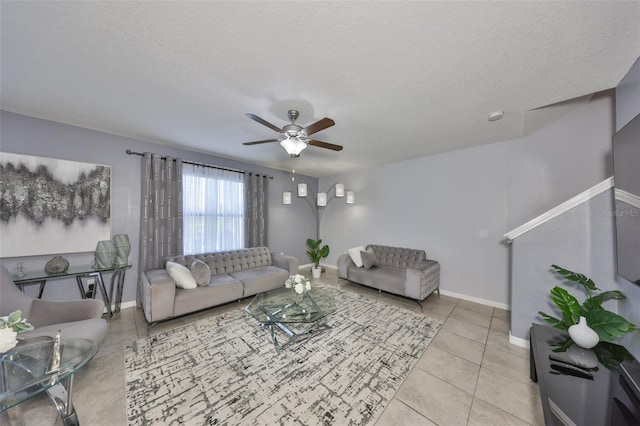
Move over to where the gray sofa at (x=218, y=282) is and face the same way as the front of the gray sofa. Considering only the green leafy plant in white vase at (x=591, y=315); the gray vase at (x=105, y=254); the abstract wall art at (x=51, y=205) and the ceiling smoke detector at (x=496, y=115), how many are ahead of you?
2

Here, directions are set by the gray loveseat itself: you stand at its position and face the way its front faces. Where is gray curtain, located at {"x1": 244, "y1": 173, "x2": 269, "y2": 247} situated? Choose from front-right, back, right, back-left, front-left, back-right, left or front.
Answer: front-right

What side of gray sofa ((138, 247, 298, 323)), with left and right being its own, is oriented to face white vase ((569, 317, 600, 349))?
front

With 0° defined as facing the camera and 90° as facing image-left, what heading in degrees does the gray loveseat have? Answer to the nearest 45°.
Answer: approximately 45°

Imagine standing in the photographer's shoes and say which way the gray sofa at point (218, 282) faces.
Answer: facing the viewer and to the right of the viewer

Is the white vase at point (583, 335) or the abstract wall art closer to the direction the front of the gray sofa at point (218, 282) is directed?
the white vase

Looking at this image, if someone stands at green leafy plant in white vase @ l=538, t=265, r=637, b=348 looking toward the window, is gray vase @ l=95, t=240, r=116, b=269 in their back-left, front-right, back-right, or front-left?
front-left

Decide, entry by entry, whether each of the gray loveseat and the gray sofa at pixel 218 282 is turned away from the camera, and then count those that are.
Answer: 0

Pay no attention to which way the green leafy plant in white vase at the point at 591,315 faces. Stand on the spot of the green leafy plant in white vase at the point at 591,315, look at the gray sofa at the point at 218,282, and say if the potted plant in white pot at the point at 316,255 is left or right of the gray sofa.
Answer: right

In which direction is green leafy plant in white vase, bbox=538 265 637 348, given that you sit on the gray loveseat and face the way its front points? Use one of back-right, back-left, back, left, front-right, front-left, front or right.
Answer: left

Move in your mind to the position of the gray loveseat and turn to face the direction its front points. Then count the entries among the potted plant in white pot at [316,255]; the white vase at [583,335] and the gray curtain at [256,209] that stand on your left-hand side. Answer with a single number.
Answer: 1

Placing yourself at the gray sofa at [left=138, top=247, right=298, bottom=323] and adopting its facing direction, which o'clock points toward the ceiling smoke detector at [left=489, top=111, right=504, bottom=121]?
The ceiling smoke detector is roughly at 12 o'clock from the gray sofa.

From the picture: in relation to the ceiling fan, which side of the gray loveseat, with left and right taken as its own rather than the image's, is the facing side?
front
